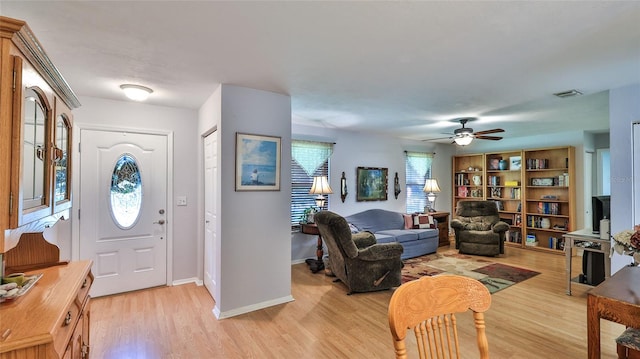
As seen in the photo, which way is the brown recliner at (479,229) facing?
toward the camera

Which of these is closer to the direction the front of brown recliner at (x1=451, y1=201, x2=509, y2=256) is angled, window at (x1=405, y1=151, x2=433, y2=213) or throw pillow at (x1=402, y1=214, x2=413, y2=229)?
the throw pillow

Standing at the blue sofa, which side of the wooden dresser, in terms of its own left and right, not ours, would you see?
front

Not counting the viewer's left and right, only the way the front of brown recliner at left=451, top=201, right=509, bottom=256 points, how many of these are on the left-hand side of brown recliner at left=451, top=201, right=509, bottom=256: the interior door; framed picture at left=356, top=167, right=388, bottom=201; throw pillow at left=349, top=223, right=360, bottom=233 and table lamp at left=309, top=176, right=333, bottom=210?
0

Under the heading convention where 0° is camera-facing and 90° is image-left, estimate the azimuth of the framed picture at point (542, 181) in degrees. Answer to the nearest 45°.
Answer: approximately 0°

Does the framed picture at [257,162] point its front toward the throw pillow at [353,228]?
no

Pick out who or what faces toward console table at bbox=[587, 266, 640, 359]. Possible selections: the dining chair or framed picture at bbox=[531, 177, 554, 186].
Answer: the framed picture

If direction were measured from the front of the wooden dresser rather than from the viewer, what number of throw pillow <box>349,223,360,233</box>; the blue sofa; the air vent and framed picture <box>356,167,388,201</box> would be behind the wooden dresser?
0

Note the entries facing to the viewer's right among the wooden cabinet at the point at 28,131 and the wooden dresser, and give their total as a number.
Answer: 2

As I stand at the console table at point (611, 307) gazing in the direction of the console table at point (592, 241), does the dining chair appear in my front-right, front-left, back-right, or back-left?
back-left

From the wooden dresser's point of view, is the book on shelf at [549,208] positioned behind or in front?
in front

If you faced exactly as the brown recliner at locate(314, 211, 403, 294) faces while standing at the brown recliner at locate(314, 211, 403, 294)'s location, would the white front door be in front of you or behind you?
behind

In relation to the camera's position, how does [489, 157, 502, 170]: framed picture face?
facing the viewer

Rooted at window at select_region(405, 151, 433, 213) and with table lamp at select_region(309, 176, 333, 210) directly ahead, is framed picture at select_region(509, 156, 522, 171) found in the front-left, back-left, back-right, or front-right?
back-left
